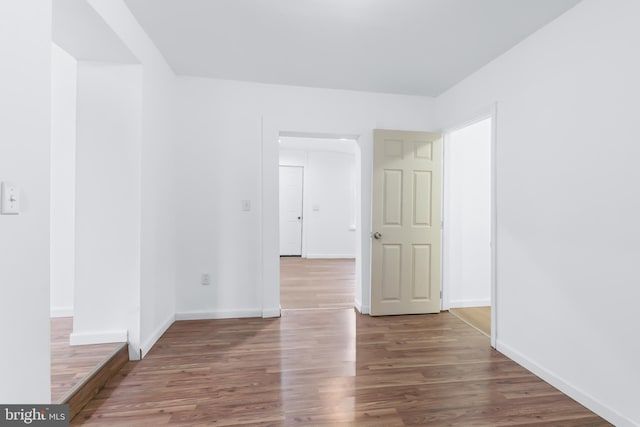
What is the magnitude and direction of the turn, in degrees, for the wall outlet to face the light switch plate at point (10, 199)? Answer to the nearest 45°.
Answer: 0° — it already faces it

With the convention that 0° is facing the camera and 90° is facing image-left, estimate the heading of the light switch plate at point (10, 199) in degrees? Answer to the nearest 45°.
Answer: approximately 315°

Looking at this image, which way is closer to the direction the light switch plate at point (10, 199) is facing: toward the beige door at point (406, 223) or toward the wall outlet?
the beige door

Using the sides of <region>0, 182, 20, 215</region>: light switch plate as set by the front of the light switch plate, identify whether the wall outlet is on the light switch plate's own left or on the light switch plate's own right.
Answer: on the light switch plate's own left

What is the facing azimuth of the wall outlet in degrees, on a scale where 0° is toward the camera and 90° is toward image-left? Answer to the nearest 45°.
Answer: approximately 0°

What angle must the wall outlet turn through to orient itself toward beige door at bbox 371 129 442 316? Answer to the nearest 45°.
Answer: approximately 90° to its left

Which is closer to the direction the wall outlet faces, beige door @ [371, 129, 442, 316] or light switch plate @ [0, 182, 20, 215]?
the light switch plate
